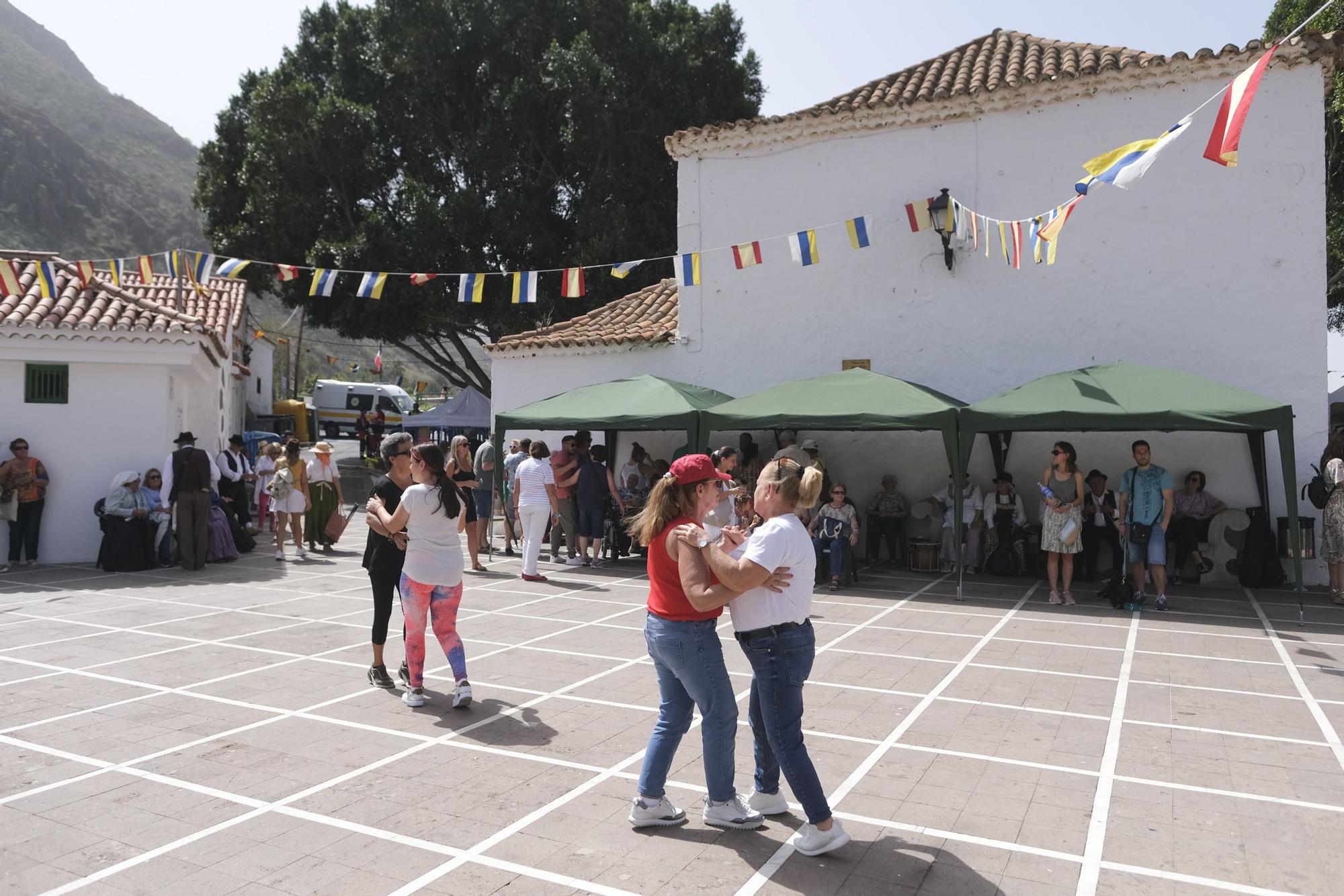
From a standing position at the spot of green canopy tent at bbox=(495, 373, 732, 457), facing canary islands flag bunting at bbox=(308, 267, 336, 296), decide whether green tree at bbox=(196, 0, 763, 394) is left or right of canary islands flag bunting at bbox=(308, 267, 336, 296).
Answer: right

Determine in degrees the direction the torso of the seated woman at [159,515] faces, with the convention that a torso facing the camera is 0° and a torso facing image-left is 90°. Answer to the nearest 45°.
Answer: approximately 315°

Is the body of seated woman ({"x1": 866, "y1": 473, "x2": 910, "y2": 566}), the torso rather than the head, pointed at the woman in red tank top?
yes

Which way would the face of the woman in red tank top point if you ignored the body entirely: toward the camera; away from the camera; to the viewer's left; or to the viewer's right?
to the viewer's right

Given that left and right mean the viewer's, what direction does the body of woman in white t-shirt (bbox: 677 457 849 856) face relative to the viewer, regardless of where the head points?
facing to the left of the viewer

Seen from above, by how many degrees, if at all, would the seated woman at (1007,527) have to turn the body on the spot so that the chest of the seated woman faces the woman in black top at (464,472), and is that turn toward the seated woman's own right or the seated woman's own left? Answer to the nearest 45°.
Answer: approximately 90° to the seated woman's own right

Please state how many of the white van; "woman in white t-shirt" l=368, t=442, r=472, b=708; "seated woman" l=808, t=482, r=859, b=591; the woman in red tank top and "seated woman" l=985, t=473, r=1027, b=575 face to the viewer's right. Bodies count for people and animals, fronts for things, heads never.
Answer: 2

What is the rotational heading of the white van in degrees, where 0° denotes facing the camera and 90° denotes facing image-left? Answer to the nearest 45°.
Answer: approximately 270°

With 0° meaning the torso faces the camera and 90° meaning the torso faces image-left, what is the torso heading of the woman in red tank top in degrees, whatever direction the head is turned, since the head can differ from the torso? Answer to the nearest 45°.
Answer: approximately 270°

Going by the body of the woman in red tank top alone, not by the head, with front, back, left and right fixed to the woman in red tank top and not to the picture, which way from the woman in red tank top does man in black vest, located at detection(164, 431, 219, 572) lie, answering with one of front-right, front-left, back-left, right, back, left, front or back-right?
back-left

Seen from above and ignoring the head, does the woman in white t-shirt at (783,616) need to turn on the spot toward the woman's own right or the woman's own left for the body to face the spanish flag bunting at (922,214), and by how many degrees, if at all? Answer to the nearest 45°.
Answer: approximately 90° to the woman's own right

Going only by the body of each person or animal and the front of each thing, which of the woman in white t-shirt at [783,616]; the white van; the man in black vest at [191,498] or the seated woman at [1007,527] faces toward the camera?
the seated woman
